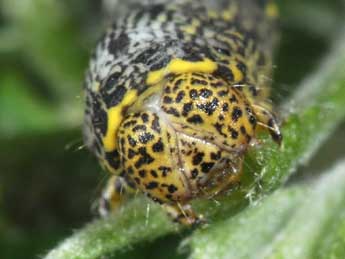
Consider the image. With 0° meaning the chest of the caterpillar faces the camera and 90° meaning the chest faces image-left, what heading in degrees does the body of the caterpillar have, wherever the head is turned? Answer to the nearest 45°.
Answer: approximately 0°
